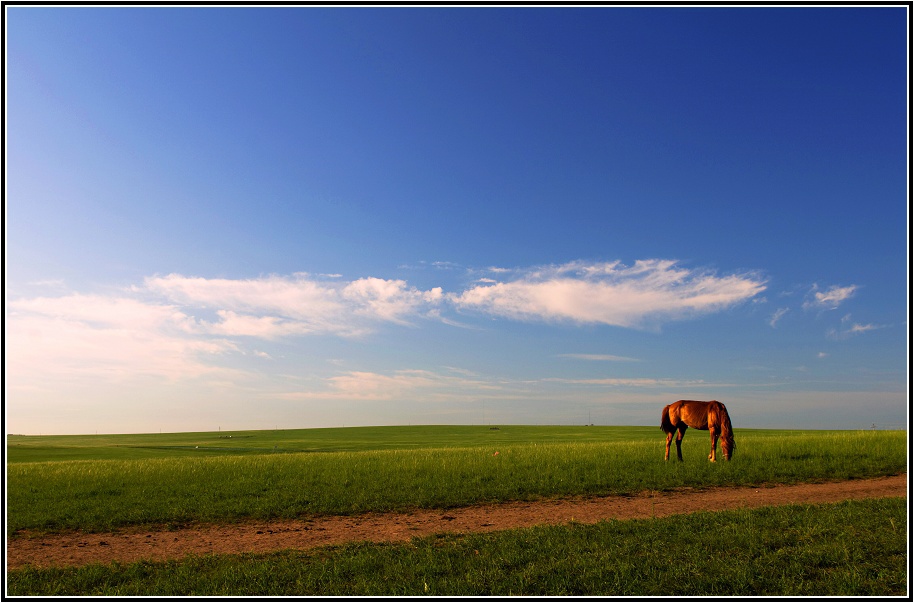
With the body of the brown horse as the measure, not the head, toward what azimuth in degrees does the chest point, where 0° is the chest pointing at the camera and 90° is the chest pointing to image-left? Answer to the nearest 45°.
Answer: approximately 270°
